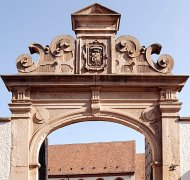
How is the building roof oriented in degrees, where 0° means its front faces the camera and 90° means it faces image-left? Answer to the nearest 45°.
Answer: approximately 0°

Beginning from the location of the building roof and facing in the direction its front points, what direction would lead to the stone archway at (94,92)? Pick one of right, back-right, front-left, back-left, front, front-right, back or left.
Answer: front
